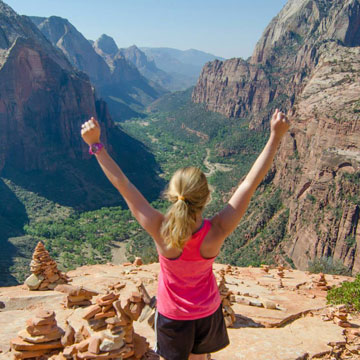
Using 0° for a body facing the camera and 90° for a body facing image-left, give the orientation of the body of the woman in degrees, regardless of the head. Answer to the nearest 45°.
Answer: approximately 180°

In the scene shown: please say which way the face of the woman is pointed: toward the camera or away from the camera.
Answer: away from the camera

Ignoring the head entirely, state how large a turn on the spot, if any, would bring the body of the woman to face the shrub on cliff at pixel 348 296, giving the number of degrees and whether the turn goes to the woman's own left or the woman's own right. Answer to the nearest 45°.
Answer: approximately 45° to the woman's own right

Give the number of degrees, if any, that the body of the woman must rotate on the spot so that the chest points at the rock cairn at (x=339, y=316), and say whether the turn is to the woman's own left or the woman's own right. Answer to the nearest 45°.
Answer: approximately 45° to the woman's own right

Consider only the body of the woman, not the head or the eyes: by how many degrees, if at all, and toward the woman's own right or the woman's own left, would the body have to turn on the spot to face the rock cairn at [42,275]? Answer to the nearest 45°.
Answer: approximately 45° to the woman's own left
